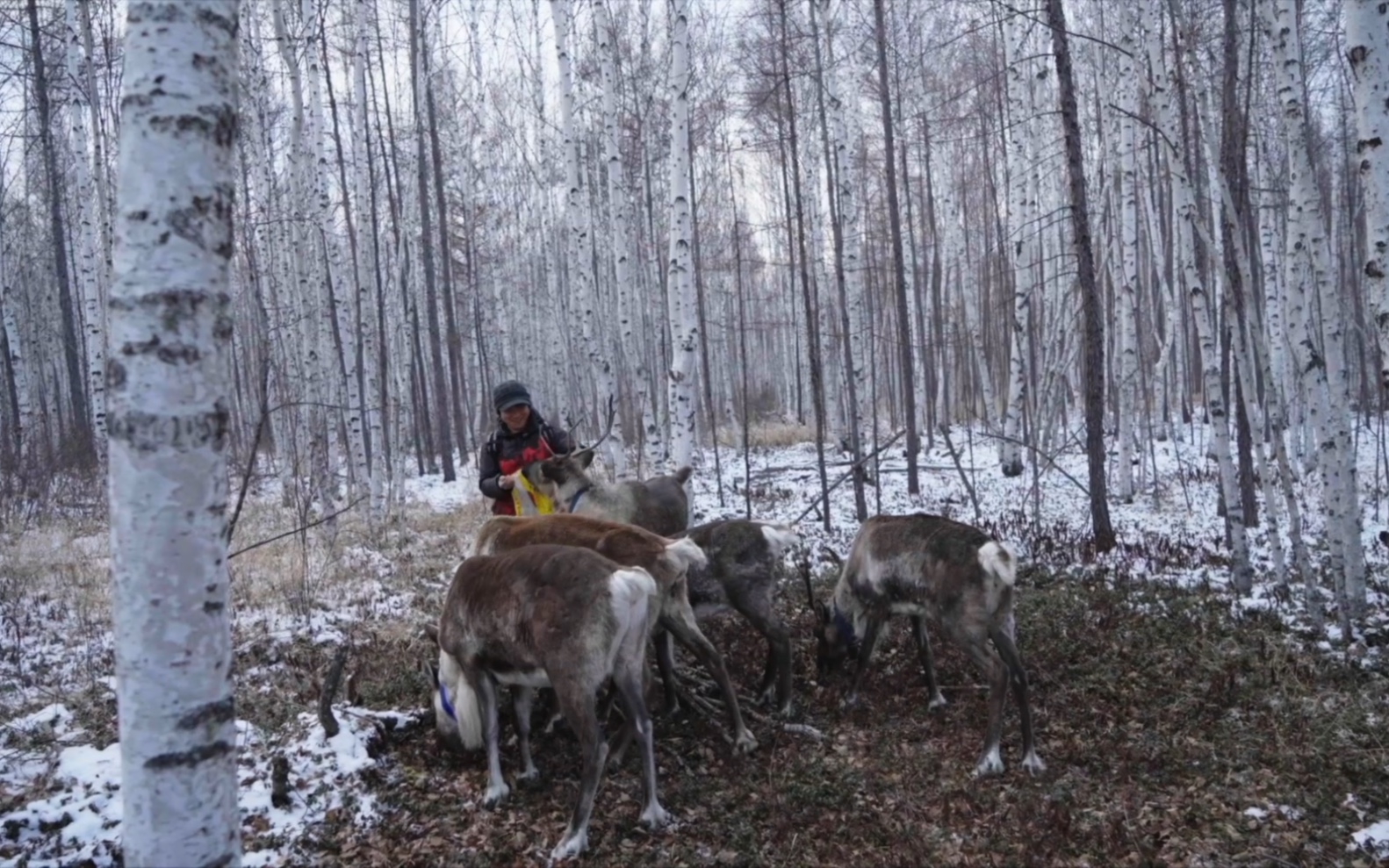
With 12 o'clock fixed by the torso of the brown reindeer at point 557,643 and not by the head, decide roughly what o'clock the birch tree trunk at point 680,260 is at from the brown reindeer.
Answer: The birch tree trunk is roughly at 2 o'clock from the brown reindeer.

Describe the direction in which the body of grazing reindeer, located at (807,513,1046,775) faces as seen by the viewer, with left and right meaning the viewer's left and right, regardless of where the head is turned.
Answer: facing away from the viewer and to the left of the viewer

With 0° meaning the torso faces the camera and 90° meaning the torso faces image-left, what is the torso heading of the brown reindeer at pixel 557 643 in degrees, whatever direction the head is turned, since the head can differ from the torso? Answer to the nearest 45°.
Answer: approximately 135°

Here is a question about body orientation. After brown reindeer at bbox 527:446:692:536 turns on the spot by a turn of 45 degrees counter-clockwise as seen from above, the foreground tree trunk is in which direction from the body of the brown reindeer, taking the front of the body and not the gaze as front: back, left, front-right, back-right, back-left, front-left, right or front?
front-left

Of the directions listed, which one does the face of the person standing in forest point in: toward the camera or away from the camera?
toward the camera

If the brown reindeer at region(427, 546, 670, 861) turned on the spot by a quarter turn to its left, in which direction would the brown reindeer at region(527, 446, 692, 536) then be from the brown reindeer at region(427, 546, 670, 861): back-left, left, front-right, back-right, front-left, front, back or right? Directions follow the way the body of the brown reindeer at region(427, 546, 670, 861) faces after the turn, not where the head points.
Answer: back-right

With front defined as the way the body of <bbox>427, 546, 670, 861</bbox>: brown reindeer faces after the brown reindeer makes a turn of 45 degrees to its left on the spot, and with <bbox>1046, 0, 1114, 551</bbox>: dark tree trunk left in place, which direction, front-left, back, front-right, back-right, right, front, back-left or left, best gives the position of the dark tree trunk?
back-right

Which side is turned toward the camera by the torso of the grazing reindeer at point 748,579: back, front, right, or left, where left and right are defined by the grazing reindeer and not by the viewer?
left

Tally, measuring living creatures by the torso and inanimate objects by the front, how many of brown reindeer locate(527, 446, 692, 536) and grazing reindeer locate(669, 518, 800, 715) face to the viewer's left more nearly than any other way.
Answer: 2

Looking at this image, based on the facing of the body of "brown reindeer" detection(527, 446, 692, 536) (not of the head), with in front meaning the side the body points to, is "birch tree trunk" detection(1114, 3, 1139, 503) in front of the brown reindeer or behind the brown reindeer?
behind

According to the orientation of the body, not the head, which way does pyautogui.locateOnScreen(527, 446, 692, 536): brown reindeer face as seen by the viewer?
to the viewer's left

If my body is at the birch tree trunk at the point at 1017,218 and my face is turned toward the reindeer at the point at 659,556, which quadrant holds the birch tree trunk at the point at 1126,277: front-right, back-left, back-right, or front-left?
front-left

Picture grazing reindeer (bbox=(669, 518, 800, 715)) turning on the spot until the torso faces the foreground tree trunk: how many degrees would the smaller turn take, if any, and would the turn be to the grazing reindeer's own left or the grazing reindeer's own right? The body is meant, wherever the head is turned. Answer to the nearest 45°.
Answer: approximately 90° to the grazing reindeer's own left
